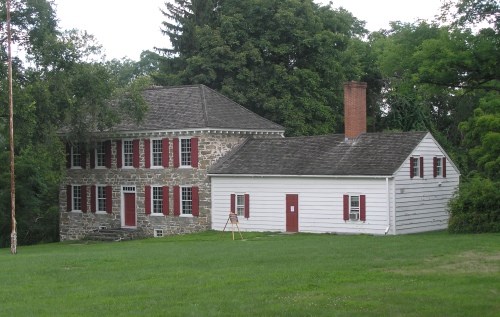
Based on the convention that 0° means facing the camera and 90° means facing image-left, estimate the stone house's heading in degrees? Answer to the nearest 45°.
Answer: approximately 45°
